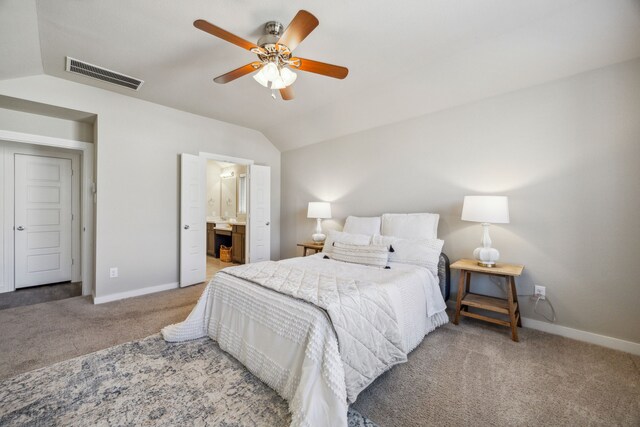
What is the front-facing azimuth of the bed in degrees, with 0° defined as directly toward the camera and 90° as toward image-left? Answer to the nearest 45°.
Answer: approximately 45°

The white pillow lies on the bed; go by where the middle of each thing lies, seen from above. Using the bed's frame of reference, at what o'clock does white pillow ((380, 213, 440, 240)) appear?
The white pillow is roughly at 6 o'clock from the bed.

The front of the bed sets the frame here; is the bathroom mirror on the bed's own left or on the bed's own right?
on the bed's own right

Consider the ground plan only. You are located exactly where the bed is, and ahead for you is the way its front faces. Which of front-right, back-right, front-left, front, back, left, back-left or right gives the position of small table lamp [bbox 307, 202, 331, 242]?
back-right
